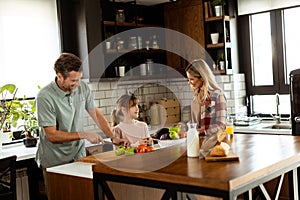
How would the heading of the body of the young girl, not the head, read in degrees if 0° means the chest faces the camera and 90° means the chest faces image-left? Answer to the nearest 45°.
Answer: approximately 315°

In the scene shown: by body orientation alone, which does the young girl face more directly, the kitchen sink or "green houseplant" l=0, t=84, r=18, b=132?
the kitchen sink

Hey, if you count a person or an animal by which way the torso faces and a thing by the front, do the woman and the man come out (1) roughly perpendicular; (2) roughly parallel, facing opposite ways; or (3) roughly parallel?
roughly perpendicular

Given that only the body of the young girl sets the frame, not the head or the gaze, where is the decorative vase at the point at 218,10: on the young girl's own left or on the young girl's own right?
on the young girl's own left

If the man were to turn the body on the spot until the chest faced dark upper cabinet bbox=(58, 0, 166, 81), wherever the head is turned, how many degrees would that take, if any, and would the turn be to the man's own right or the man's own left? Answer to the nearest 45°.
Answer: approximately 135° to the man's own left

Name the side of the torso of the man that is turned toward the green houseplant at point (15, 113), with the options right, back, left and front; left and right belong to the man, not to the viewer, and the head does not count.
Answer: back

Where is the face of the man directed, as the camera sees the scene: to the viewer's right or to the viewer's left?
to the viewer's right

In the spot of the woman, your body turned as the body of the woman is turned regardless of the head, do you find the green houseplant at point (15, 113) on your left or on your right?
on your right
